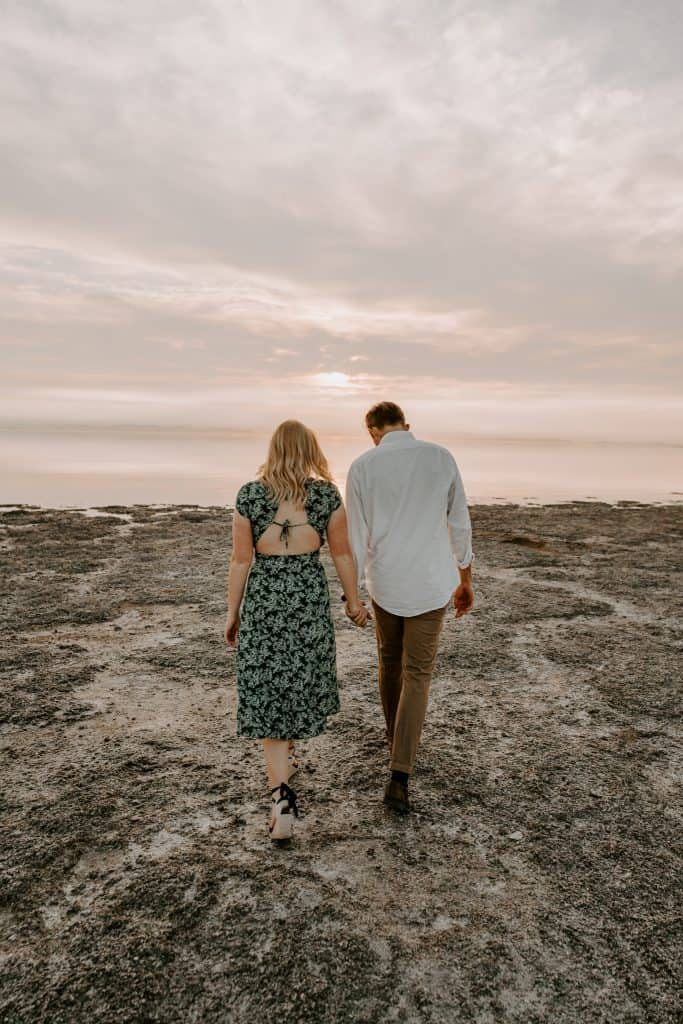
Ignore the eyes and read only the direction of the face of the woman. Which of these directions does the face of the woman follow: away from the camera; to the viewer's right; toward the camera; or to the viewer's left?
away from the camera

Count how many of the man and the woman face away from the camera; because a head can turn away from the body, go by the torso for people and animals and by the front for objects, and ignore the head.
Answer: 2

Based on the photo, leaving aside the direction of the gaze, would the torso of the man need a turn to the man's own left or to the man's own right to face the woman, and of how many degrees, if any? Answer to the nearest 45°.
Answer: approximately 90° to the man's own left

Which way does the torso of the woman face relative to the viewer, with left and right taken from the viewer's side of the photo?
facing away from the viewer

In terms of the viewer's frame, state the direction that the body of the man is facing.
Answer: away from the camera

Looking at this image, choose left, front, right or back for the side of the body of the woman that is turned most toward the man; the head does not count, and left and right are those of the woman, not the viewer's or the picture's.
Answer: right
